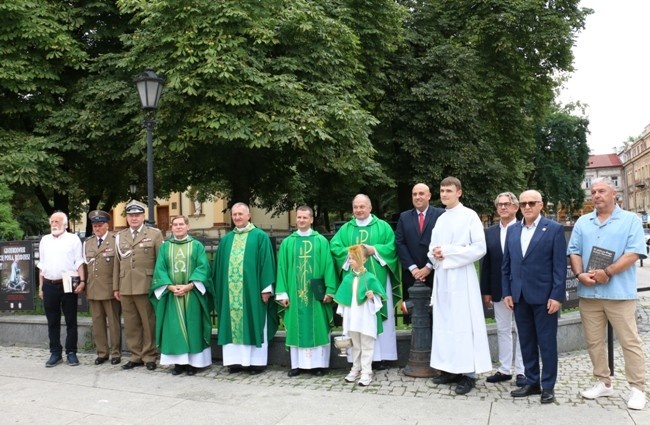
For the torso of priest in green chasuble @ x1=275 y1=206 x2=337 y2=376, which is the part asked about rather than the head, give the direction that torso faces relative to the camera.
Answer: toward the camera

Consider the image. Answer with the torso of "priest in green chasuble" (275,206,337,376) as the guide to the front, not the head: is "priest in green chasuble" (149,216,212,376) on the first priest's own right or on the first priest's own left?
on the first priest's own right

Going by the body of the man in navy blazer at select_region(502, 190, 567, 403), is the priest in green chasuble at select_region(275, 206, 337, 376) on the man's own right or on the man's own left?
on the man's own right

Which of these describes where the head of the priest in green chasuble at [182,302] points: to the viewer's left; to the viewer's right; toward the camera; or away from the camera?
toward the camera

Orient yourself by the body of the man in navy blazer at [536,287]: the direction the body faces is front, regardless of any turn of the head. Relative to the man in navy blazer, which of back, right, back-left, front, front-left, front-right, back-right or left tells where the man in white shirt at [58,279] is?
front-right

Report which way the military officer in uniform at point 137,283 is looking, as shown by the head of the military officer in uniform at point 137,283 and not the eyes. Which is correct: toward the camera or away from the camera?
toward the camera

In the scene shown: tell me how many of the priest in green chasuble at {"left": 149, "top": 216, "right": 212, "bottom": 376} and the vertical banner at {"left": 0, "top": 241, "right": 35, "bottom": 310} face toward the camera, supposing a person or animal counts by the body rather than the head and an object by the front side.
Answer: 2

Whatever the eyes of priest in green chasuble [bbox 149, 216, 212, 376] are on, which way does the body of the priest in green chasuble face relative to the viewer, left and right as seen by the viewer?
facing the viewer

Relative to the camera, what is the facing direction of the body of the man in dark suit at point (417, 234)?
toward the camera

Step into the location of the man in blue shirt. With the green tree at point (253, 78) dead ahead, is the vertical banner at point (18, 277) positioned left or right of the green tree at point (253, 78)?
left

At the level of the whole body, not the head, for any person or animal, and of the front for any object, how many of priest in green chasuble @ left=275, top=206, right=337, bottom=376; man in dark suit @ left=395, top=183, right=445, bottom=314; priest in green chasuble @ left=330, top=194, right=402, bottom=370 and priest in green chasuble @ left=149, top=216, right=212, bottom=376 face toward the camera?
4
